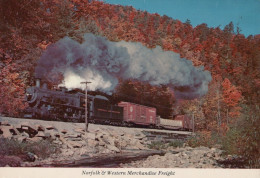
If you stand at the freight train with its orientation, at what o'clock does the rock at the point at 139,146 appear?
The rock is roughly at 8 o'clock from the freight train.

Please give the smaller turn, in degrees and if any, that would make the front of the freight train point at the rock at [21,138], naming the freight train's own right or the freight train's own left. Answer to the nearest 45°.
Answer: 0° — it already faces it

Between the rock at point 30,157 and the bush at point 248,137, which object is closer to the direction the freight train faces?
the rock

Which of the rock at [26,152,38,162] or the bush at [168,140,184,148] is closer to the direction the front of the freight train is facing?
the rock

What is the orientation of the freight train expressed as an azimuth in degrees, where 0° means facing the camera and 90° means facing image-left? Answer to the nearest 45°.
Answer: approximately 45°
